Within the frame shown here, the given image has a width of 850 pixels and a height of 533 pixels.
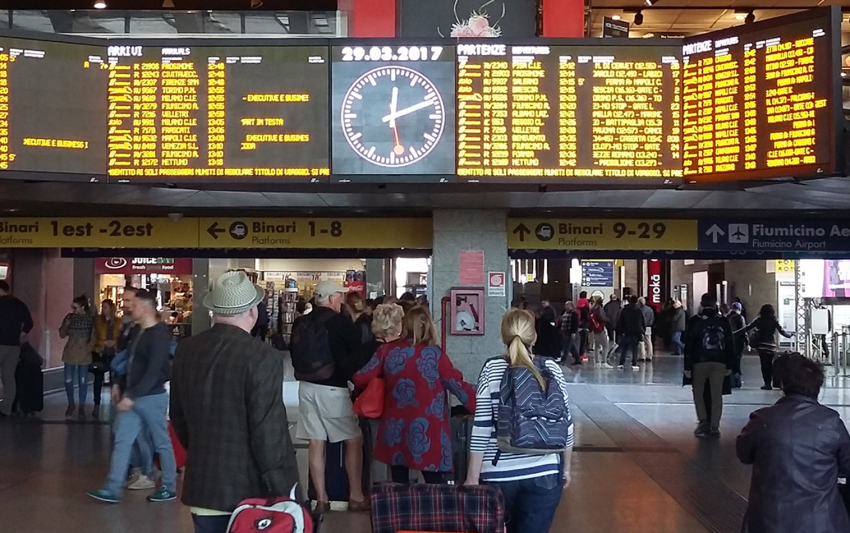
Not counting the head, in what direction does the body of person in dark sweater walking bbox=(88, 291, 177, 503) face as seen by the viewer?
to the viewer's left

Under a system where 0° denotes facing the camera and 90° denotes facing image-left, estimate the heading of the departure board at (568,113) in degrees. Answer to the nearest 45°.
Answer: approximately 0°

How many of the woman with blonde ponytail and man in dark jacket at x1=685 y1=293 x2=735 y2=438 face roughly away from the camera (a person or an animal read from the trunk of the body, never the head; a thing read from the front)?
2

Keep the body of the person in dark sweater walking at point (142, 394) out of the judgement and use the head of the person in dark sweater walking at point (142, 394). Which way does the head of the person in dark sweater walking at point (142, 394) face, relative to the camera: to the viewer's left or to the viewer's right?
to the viewer's left

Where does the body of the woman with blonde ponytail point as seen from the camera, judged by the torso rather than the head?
away from the camera

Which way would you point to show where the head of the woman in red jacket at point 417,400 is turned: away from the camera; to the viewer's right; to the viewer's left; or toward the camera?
away from the camera

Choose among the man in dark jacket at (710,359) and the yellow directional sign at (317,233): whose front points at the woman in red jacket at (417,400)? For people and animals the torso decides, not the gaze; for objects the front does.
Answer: the yellow directional sign

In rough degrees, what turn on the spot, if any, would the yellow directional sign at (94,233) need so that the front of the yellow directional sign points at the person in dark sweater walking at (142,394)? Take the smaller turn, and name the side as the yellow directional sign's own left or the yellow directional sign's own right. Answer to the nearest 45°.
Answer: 0° — it already faces them

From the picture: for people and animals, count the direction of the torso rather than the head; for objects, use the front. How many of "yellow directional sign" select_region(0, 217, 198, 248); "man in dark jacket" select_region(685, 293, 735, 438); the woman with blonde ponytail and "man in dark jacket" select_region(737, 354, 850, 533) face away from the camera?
3

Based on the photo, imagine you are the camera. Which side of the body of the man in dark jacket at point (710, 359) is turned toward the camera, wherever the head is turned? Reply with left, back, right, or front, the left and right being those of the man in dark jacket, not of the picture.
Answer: back

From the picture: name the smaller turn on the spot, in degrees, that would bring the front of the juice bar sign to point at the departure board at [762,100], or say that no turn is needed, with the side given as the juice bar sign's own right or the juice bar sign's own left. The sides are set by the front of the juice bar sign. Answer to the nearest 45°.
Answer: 0° — it already faces it

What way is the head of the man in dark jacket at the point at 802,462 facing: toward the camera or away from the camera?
away from the camera

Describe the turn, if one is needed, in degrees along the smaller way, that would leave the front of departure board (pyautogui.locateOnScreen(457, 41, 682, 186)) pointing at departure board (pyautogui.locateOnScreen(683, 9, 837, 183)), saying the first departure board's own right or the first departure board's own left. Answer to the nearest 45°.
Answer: approximately 90° to the first departure board's own left
